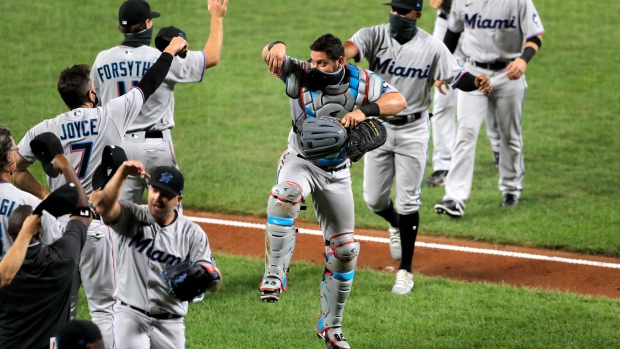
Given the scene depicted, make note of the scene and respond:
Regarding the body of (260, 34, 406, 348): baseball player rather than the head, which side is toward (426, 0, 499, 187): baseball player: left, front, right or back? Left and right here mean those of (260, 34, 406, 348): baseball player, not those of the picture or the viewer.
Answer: back

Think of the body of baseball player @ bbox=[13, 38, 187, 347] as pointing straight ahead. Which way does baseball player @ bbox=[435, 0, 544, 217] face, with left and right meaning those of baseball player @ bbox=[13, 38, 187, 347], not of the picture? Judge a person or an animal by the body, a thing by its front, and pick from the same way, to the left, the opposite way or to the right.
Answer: the opposite way

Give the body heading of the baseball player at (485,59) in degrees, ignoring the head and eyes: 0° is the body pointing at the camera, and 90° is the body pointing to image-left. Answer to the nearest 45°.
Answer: approximately 0°

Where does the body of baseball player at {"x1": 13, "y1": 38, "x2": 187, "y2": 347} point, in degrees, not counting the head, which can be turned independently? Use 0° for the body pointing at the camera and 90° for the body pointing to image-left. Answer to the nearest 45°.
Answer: approximately 225°

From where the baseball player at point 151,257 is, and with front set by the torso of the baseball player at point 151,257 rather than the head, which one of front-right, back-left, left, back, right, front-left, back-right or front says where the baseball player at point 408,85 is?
back-left

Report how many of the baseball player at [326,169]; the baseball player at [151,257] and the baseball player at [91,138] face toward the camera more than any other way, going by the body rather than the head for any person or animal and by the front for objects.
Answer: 2

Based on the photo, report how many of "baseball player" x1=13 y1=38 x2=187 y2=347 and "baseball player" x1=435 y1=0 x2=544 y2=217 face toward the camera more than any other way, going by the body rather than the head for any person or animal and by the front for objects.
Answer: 1

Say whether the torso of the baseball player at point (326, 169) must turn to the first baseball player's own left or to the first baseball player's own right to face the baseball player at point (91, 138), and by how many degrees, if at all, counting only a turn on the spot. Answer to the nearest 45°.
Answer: approximately 90° to the first baseball player's own right

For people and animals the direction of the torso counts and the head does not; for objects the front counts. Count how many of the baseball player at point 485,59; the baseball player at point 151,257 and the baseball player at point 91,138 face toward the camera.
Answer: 2
